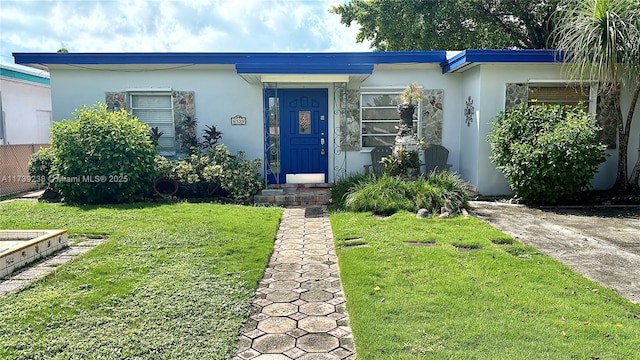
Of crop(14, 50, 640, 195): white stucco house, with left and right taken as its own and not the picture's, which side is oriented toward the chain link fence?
right

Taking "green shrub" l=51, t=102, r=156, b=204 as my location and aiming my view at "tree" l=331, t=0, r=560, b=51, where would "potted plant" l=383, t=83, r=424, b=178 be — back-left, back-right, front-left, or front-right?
front-right

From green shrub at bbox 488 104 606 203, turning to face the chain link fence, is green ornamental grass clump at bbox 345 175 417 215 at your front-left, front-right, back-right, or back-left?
front-left

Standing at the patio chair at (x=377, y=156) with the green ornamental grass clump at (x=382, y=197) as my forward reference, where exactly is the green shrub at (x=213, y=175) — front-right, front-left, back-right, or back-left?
front-right

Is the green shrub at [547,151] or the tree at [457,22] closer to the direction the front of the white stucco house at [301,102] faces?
the green shrub

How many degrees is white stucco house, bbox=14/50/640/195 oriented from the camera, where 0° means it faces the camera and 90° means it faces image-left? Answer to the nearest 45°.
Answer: approximately 0°

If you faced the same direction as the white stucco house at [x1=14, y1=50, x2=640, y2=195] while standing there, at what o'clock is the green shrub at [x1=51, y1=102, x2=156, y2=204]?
The green shrub is roughly at 2 o'clock from the white stucco house.

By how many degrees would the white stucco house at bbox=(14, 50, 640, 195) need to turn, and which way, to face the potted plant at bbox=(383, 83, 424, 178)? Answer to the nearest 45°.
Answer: approximately 45° to its left

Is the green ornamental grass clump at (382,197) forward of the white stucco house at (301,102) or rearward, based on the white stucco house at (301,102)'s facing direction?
forward

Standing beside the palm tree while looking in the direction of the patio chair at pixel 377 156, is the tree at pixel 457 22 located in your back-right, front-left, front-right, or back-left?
front-right

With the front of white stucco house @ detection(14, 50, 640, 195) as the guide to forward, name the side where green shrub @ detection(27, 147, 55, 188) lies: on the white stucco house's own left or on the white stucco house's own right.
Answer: on the white stucco house's own right

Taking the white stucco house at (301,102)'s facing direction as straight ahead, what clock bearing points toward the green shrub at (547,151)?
The green shrub is roughly at 10 o'clock from the white stucco house.

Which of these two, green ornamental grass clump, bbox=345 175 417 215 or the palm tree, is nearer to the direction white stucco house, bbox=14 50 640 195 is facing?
the green ornamental grass clump

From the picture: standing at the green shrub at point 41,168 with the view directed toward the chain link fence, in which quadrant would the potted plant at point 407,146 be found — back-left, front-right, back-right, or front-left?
back-right

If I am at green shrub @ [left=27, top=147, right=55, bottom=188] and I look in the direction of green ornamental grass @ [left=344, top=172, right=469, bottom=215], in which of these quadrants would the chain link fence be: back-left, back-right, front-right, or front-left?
back-left

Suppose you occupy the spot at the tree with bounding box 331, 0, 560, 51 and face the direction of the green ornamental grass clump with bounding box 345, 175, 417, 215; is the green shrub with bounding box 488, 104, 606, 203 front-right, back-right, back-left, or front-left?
front-left
